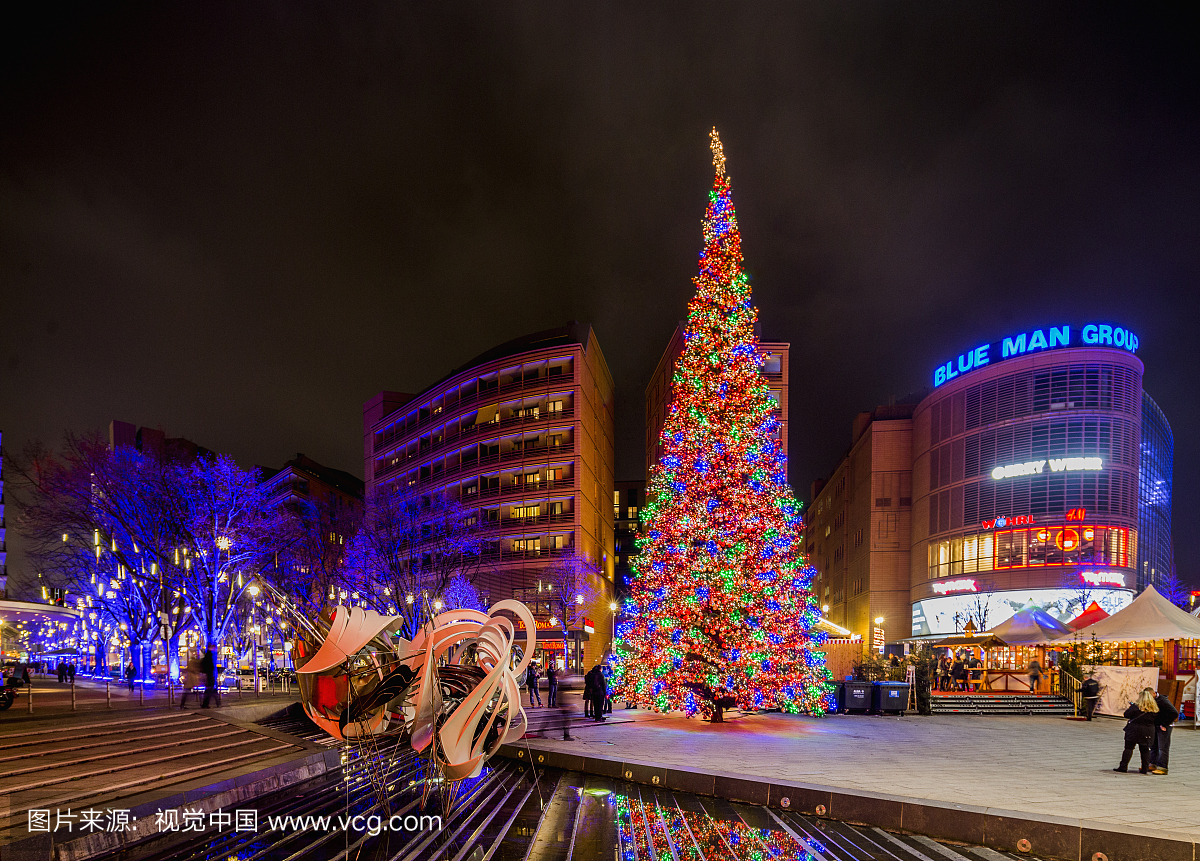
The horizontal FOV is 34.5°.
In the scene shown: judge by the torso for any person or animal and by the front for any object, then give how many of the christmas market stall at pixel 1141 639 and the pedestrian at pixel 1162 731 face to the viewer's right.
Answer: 0

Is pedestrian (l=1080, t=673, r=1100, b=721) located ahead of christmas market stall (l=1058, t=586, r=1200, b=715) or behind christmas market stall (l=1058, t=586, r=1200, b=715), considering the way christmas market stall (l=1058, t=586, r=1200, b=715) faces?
ahead

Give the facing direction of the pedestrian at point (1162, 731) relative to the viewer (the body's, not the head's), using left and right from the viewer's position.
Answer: facing to the left of the viewer

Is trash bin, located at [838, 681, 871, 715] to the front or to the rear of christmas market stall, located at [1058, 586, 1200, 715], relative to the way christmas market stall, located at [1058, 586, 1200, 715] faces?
to the front

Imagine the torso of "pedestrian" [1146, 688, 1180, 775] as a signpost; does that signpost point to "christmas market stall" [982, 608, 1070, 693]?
no

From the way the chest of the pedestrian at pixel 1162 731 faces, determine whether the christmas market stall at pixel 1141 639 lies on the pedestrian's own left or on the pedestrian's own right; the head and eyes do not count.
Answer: on the pedestrian's own right

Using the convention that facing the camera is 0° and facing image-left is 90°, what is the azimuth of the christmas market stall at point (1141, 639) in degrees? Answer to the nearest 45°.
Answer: approximately 45°
